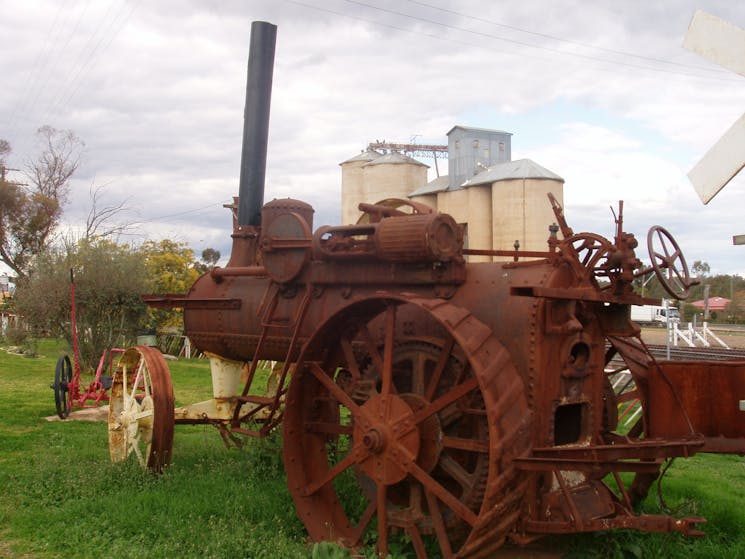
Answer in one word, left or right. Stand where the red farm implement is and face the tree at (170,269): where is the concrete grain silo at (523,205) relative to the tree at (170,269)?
right

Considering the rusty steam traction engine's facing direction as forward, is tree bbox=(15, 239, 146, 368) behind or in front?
in front

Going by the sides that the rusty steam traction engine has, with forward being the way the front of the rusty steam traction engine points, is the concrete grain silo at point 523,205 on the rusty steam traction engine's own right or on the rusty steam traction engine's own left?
on the rusty steam traction engine's own right

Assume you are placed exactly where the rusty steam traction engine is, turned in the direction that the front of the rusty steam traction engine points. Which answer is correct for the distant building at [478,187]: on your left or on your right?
on your right

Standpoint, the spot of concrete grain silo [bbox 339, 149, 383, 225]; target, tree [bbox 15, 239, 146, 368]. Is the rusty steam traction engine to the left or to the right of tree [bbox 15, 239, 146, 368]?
left

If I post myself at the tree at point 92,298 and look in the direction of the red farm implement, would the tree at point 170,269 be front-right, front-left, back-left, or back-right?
back-left

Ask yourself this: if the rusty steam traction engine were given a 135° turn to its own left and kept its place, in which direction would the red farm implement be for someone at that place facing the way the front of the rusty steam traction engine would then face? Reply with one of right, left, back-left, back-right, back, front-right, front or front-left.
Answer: back-right

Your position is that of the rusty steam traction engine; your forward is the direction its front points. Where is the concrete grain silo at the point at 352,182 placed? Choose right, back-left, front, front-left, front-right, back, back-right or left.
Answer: front-right

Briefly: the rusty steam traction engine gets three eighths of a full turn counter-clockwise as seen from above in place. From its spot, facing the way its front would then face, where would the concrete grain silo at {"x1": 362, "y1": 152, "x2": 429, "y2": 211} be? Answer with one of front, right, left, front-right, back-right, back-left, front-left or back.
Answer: back

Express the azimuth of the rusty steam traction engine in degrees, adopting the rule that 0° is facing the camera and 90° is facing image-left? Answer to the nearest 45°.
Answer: approximately 135°
